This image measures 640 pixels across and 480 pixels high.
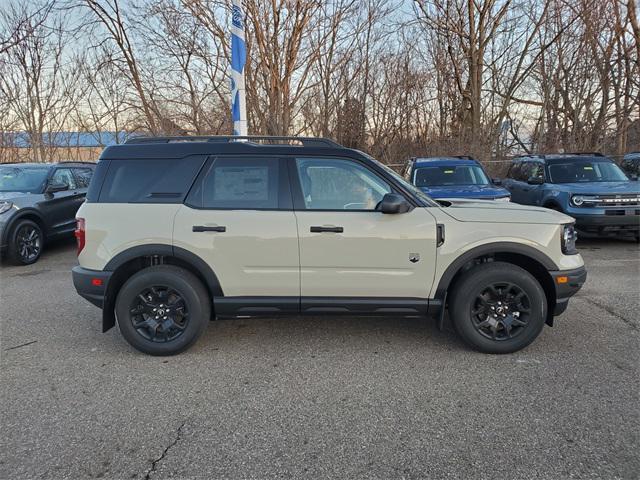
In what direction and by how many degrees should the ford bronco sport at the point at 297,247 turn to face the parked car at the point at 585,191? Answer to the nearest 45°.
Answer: approximately 45° to its left

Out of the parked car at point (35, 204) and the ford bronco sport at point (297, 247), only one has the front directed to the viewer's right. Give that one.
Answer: the ford bronco sport

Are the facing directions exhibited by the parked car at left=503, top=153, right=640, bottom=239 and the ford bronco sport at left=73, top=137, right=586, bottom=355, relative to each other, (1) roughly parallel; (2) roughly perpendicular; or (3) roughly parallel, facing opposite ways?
roughly perpendicular

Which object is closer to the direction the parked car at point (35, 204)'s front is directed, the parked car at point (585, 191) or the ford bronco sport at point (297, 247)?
the ford bronco sport

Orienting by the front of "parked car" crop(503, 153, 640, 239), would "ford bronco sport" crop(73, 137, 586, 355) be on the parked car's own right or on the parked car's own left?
on the parked car's own right

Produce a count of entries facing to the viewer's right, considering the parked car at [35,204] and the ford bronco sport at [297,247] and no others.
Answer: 1

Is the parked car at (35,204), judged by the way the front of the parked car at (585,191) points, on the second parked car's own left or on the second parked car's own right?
on the second parked car's own right

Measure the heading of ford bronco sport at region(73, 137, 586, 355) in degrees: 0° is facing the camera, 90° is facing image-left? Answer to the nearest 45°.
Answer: approximately 270°
